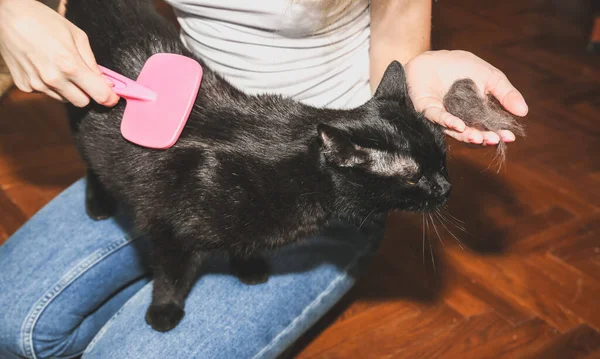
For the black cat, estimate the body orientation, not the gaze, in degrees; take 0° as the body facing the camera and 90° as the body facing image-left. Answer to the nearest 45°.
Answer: approximately 270°
